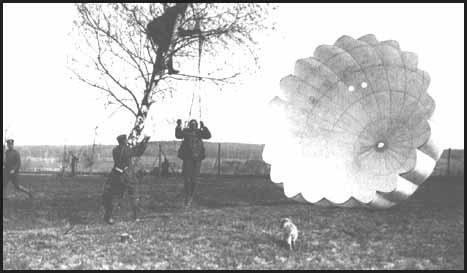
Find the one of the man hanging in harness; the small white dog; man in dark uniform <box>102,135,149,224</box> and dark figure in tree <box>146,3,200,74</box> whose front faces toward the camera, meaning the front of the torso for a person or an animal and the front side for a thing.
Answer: the man hanging in harness

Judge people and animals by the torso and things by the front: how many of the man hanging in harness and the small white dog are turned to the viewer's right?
0

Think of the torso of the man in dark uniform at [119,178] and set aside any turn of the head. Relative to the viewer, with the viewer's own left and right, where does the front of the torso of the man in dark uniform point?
facing away from the viewer and to the right of the viewer

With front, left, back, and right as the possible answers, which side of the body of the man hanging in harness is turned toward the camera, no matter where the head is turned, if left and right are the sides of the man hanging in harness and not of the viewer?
front
